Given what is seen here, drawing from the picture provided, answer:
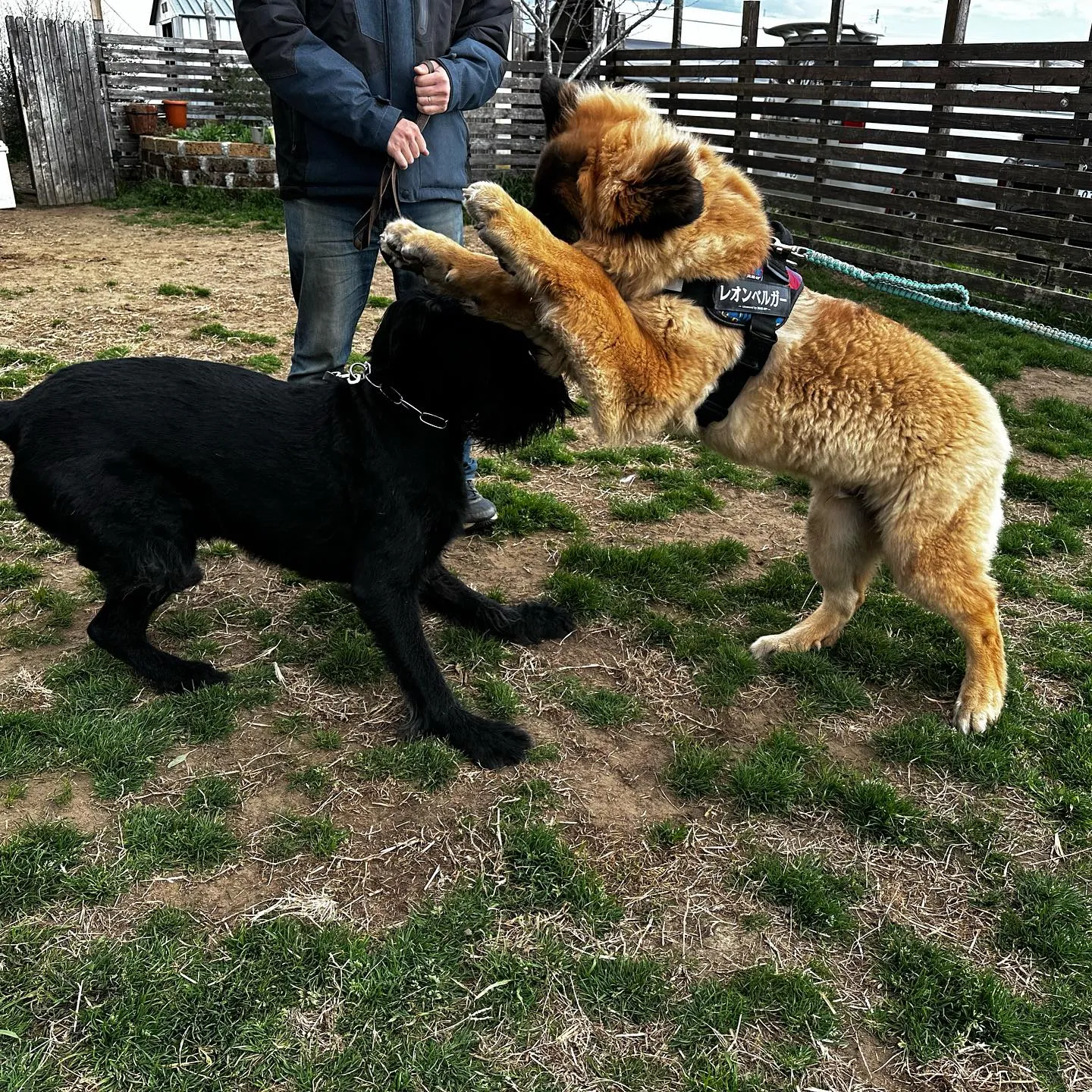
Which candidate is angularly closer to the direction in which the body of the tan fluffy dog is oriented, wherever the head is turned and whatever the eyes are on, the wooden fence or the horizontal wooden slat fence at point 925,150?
the wooden fence

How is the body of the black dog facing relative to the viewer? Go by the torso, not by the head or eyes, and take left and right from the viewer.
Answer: facing to the right of the viewer

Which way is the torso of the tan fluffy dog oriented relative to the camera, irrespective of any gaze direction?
to the viewer's left

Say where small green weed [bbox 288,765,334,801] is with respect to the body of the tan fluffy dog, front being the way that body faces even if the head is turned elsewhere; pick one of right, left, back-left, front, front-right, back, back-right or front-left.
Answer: front-left

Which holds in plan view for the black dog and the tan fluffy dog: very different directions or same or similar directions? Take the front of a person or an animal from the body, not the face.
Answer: very different directions

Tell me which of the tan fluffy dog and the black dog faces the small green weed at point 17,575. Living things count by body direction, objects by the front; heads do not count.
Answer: the tan fluffy dog

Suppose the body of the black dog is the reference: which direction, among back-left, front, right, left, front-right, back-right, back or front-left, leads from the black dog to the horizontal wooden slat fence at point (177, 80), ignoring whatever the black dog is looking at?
left

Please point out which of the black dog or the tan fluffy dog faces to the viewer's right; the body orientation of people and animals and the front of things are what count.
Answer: the black dog

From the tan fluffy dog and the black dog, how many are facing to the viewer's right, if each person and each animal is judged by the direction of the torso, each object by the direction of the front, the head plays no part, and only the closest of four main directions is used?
1
